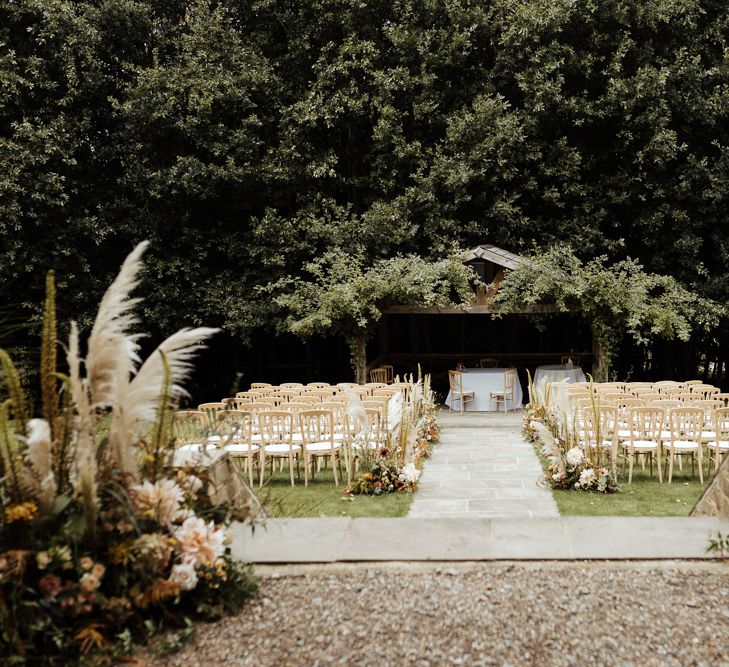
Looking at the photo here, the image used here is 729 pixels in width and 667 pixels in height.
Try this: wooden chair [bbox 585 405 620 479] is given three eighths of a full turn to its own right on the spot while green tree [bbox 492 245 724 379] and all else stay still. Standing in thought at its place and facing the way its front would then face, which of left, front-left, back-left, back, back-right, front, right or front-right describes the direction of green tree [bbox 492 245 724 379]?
back-left

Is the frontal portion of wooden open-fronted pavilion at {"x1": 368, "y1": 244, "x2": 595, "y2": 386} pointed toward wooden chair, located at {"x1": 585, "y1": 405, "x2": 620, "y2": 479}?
yes

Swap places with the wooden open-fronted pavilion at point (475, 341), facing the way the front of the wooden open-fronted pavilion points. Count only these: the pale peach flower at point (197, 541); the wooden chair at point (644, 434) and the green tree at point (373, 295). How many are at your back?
0

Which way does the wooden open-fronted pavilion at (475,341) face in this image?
toward the camera

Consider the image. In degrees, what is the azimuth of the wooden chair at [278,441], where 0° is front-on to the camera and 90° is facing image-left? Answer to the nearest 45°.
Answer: approximately 180°

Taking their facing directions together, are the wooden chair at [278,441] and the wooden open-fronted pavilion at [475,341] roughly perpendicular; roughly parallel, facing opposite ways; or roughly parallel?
roughly parallel, facing opposite ways

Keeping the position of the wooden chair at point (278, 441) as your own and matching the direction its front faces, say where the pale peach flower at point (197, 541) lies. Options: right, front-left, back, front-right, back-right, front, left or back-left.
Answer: back

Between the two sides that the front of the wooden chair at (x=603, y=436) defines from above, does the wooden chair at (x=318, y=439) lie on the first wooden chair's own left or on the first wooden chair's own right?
on the first wooden chair's own left

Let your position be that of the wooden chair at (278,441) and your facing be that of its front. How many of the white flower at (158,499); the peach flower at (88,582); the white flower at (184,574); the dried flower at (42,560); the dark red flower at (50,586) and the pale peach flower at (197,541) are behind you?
6

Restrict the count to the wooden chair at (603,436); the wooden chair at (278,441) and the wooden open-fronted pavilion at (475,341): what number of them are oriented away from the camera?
2

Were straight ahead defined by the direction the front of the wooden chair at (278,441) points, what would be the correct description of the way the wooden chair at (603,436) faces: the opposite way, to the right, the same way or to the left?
the same way

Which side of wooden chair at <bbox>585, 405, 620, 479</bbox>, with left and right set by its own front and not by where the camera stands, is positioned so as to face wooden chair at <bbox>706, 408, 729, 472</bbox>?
right

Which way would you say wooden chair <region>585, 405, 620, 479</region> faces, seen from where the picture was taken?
facing away from the viewer

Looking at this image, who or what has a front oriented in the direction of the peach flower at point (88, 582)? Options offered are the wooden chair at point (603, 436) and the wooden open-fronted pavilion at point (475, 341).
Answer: the wooden open-fronted pavilion

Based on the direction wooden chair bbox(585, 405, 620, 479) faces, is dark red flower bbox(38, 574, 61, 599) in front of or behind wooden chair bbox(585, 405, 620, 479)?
behind

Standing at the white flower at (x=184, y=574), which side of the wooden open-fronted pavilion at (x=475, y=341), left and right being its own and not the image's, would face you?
front

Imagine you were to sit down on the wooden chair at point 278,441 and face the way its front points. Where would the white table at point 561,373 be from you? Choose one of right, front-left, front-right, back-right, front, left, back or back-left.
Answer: front-right

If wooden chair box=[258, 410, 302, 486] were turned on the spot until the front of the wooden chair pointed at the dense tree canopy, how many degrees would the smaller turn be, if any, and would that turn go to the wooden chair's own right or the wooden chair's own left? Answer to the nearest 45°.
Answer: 0° — it already faces it

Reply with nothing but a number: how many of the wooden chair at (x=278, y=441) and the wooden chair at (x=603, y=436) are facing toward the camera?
0

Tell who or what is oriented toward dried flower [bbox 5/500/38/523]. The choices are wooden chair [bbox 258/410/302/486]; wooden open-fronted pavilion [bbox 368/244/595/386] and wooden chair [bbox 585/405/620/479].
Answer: the wooden open-fronted pavilion
